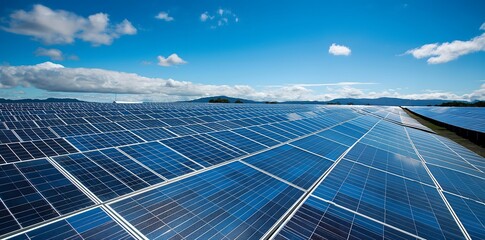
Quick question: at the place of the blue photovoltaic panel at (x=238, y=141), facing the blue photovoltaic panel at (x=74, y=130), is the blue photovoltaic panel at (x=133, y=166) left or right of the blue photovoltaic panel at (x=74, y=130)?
left

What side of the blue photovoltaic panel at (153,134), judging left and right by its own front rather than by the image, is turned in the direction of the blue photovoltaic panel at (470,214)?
front

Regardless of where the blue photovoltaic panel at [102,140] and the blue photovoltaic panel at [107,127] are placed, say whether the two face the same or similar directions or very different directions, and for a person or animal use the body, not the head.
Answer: same or similar directions

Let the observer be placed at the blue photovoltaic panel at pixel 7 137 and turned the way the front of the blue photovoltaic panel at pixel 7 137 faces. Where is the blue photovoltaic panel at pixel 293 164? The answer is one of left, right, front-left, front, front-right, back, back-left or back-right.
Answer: front

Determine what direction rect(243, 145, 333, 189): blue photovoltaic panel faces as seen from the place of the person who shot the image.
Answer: facing the viewer and to the right of the viewer

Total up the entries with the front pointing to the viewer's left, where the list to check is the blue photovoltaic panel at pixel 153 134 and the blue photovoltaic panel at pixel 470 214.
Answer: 0

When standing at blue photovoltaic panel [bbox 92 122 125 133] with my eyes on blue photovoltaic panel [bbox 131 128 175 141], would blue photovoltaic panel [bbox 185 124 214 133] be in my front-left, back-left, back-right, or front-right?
front-left

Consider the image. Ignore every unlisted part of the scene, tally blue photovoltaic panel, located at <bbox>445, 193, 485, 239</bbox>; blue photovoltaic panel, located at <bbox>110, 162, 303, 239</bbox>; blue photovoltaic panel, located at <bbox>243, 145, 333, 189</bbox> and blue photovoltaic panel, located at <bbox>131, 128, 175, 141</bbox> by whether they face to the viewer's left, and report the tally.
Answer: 0

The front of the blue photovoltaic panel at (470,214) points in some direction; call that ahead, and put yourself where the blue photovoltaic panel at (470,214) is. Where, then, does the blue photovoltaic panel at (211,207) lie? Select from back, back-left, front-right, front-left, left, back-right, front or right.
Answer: right

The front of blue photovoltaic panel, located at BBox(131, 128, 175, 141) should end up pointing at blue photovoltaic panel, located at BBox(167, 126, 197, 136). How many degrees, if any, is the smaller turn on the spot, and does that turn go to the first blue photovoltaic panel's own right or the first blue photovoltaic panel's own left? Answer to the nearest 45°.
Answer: approximately 90° to the first blue photovoltaic panel's own left

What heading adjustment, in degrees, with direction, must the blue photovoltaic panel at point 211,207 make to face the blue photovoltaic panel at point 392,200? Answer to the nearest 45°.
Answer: approximately 45° to its left

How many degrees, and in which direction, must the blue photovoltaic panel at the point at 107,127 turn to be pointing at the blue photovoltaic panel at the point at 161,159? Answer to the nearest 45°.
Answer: approximately 45° to its right

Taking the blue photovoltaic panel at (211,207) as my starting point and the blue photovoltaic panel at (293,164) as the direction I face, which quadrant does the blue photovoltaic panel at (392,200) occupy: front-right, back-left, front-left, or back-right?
front-right

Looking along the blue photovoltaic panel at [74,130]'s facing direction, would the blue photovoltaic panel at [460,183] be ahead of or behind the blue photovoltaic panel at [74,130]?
ahead

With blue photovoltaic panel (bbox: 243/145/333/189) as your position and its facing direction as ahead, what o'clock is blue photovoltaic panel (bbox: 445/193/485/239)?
blue photovoltaic panel (bbox: 445/193/485/239) is roughly at 11 o'clock from blue photovoltaic panel (bbox: 243/145/333/189).

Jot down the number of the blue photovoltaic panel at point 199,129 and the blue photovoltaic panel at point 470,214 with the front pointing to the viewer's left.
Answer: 0
